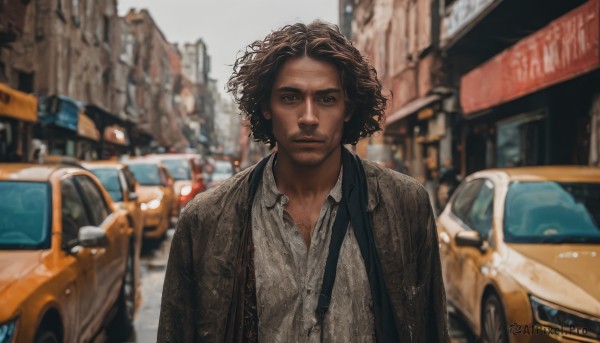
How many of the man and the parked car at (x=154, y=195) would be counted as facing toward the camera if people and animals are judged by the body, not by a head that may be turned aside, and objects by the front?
2

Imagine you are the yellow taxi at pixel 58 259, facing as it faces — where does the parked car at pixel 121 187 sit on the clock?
The parked car is roughly at 5 o'clock from the yellow taxi.

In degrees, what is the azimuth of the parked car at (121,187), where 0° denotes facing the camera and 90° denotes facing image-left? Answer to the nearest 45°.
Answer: approximately 45°

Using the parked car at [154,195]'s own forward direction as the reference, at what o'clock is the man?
The man is roughly at 12 o'clock from the parked car.

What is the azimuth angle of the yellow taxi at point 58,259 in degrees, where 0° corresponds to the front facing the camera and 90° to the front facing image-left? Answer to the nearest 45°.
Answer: approximately 45°

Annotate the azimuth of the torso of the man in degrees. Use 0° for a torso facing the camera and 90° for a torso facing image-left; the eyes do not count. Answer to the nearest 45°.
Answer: approximately 0°

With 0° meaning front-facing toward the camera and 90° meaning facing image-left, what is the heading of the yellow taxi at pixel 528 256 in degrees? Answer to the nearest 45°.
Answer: approximately 315°
